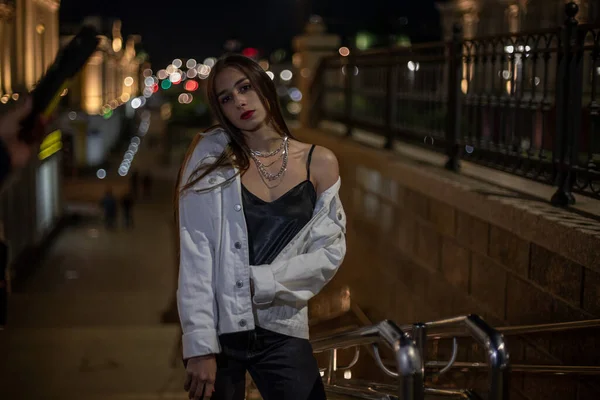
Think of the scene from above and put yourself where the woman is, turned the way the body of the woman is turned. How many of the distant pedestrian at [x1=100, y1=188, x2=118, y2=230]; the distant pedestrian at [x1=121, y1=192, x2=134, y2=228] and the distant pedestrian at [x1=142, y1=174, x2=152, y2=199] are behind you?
3

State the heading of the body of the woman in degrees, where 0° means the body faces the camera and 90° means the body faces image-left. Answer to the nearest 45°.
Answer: approximately 0°

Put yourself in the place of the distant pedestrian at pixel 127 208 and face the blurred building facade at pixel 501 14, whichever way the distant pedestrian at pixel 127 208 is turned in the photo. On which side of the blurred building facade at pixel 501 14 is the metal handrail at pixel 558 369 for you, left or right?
right

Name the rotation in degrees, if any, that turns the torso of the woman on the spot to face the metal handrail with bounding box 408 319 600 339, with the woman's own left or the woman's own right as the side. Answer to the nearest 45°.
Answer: approximately 135° to the woman's own left

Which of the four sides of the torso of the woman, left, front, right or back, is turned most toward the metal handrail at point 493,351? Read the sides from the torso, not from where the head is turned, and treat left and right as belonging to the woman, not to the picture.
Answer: left

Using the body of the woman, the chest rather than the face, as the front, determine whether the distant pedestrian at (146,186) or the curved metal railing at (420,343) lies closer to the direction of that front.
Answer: the curved metal railing

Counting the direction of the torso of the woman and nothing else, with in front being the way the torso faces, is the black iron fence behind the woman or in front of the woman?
behind

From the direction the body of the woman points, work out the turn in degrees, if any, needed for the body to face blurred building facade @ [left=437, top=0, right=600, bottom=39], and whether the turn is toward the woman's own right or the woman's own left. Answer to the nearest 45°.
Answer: approximately 180°

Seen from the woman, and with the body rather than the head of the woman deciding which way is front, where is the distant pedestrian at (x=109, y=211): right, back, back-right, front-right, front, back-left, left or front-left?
back

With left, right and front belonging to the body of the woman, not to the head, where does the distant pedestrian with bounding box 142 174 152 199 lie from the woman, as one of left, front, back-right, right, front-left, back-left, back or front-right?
back

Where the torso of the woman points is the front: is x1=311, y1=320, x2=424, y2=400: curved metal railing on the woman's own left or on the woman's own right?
on the woman's own left
